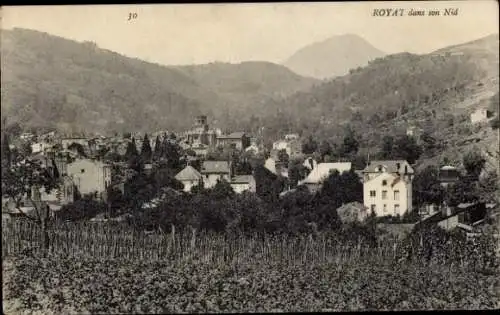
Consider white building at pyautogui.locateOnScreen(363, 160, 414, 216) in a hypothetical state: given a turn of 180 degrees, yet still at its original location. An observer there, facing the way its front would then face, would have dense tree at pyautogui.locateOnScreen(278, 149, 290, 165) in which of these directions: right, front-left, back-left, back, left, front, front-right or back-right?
left

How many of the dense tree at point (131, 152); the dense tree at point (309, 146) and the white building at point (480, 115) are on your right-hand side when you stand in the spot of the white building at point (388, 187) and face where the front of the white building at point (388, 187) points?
2

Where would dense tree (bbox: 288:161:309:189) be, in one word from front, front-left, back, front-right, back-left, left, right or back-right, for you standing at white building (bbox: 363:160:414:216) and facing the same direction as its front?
right

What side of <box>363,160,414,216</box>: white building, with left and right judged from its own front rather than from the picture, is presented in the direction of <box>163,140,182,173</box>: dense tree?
right

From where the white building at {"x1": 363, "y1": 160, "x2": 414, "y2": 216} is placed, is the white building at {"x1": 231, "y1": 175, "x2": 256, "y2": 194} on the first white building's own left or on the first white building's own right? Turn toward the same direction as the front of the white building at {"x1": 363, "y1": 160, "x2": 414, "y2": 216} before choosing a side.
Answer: on the first white building's own right

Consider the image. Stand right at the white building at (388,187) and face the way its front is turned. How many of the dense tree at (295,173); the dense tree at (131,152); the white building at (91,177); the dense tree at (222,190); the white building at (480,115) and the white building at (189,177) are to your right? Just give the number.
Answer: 5

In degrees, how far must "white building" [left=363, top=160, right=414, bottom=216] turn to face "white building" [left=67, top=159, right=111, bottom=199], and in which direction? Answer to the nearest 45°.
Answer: approximately 90° to its right

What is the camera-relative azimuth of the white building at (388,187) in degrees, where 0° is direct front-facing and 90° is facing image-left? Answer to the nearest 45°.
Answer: approximately 0°
